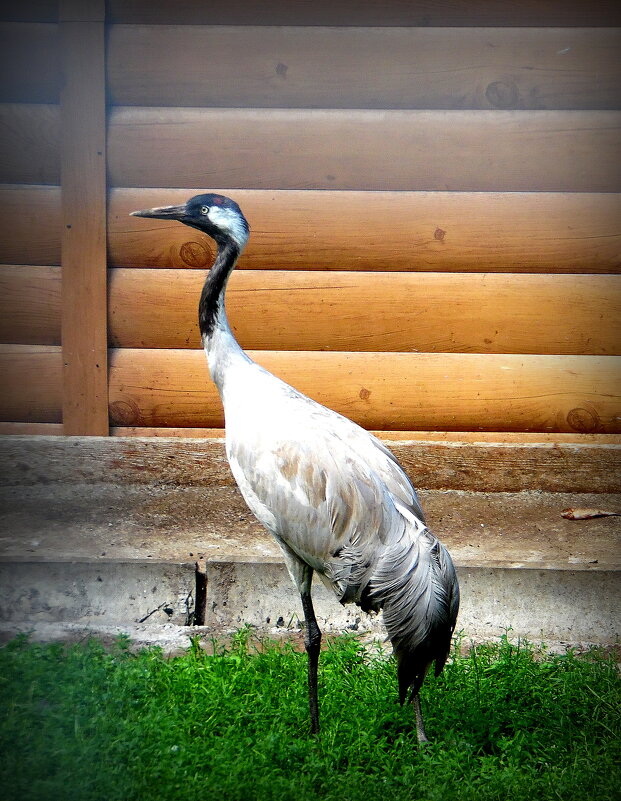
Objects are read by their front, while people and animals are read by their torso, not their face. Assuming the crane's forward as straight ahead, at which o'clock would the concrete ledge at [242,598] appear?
The concrete ledge is roughly at 2 o'clock from the crane.

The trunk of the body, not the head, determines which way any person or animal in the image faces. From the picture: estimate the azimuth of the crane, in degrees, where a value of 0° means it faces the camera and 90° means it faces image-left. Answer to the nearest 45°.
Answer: approximately 90°
